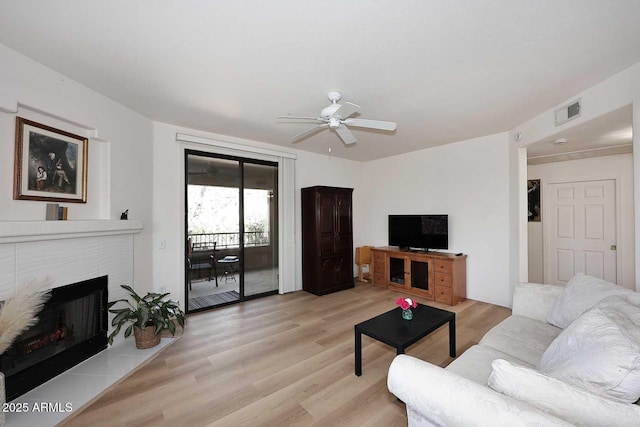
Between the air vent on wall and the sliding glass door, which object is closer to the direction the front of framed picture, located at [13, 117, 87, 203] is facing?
the air vent on wall

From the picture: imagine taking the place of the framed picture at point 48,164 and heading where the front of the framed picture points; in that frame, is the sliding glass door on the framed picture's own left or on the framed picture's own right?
on the framed picture's own left

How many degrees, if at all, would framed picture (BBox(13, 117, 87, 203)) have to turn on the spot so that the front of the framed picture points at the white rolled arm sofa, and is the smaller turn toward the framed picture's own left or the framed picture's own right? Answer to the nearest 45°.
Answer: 0° — it already faces it

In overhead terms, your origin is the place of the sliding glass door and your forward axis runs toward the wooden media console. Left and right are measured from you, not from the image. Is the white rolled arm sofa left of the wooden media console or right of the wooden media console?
right

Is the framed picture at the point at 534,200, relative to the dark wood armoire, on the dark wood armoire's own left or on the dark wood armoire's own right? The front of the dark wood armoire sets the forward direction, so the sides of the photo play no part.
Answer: on the dark wood armoire's own left

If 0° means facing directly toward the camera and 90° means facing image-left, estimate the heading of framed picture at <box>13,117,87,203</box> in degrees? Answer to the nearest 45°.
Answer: approximately 315°

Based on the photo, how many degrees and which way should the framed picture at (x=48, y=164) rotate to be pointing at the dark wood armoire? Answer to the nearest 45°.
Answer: approximately 45° to its left
